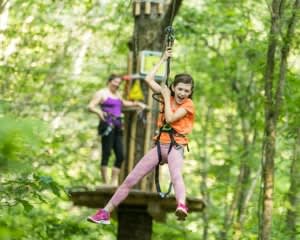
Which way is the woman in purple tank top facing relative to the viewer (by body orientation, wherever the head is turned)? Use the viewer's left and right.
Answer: facing the viewer and to the right of the viewer

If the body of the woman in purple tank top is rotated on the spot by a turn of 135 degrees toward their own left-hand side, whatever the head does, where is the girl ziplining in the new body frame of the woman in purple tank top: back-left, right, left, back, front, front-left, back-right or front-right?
back

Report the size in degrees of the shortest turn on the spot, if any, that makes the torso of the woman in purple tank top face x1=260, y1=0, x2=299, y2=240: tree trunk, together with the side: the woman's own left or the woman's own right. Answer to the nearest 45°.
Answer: approximately 90° to the woman's own left

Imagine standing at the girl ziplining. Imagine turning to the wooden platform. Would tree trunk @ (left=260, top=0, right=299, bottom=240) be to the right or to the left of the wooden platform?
right

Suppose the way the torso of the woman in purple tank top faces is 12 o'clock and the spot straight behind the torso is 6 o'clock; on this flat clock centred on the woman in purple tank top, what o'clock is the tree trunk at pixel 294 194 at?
The tree trunk is roughly at 10 o'clock from the woman in purple tank top.
